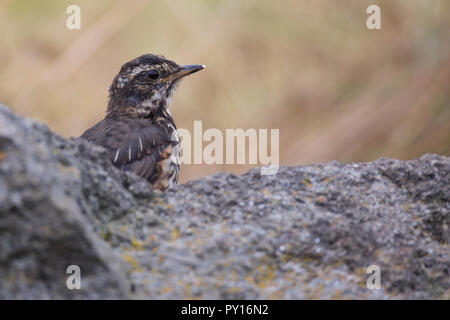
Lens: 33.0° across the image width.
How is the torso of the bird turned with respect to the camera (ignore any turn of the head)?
to the viewer's right
